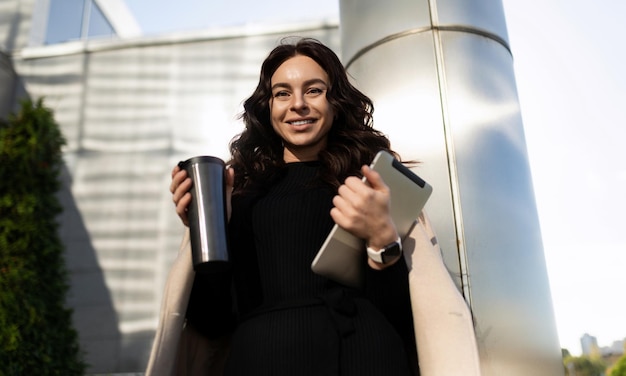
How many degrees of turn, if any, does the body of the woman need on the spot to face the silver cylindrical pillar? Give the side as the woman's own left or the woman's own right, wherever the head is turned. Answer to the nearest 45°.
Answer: approximately 135° to the woman's own left

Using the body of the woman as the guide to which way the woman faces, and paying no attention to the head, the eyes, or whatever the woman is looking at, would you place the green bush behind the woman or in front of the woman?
behind

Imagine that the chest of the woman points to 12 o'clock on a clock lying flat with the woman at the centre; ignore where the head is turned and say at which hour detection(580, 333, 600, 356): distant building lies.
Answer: The distant building is roughly at 7 o'clock from the woman.

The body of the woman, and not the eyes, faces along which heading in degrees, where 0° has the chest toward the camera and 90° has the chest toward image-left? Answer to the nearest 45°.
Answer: approximately 0°
